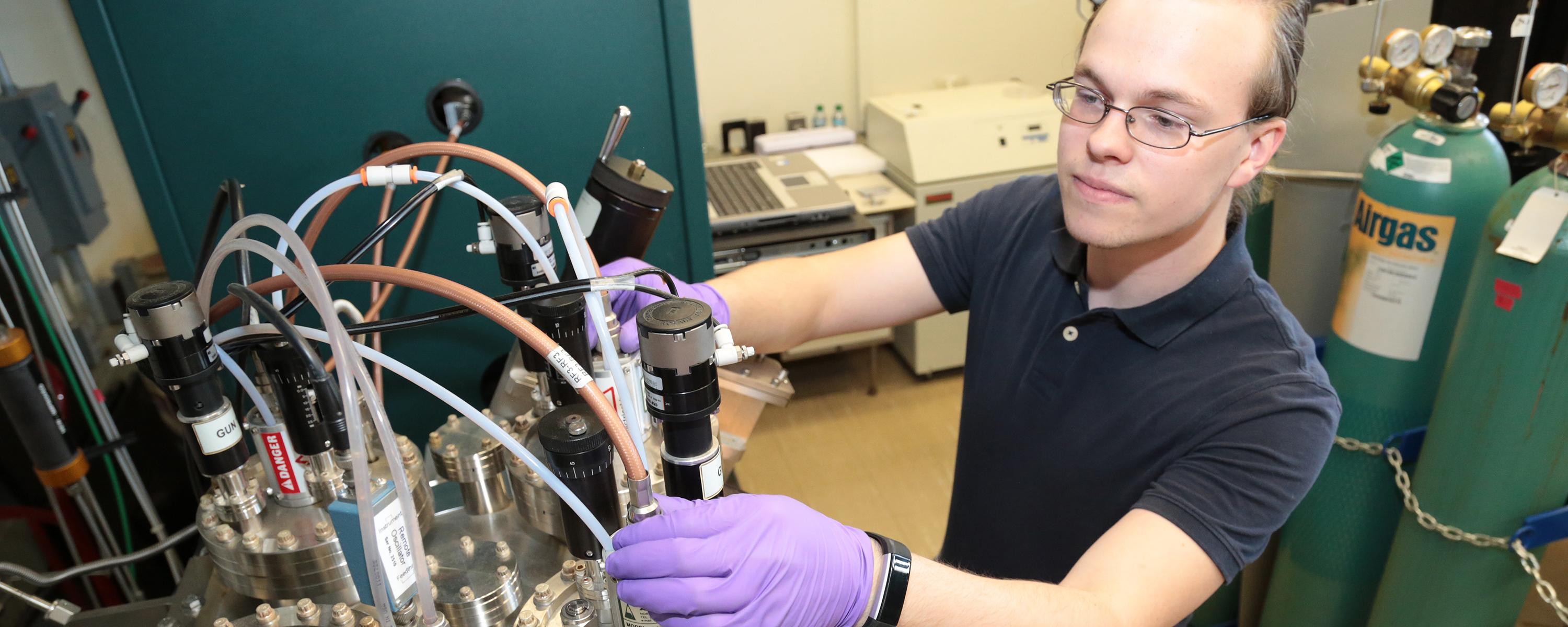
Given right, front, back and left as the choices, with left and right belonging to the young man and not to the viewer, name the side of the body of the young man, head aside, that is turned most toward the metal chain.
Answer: back

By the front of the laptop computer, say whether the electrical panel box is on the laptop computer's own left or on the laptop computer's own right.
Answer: on the laptop computer's own right

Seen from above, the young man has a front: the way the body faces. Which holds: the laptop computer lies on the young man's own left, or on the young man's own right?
on the young man's own right

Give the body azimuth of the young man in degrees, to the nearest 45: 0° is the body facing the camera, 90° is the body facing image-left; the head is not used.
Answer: approximately 45°

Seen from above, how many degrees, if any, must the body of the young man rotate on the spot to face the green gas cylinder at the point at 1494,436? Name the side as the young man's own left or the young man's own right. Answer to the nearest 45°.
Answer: approximately 180°

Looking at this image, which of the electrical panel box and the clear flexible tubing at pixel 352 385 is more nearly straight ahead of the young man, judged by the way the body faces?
the clear flexible tubing

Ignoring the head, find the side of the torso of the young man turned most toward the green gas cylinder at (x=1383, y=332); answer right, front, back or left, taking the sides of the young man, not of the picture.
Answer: back

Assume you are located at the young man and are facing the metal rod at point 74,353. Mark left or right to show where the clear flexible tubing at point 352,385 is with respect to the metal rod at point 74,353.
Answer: left

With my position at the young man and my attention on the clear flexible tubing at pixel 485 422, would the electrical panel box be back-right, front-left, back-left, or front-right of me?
front-right

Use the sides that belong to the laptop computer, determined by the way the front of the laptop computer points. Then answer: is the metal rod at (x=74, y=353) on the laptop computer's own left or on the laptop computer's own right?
on the laptop computer's own right

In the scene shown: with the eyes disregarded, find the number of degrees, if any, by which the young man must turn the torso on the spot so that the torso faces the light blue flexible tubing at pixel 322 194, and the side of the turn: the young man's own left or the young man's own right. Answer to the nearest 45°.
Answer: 0° — they already face it
